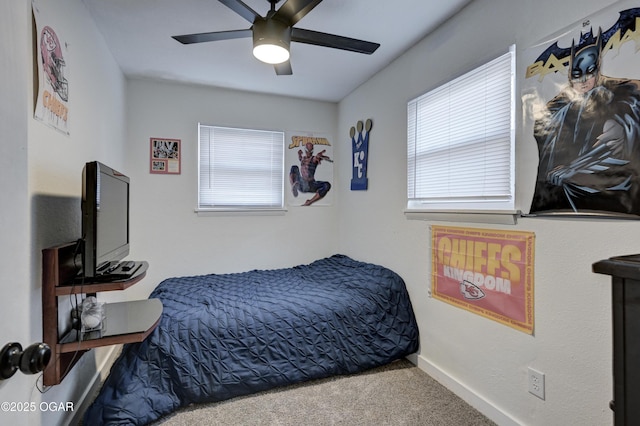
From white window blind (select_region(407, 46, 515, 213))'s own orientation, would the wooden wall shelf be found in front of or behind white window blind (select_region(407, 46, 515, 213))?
in front

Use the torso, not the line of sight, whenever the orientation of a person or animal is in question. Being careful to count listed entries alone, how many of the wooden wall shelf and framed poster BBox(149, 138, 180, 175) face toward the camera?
1

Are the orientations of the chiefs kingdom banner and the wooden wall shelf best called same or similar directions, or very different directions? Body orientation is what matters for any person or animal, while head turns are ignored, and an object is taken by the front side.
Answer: very different directions

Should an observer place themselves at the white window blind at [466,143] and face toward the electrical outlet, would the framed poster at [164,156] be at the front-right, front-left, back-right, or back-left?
back-right

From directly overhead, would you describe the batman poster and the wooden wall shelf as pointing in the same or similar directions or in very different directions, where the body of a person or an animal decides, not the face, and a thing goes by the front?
very different directions

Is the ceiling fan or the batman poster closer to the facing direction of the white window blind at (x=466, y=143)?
the ceiling fan

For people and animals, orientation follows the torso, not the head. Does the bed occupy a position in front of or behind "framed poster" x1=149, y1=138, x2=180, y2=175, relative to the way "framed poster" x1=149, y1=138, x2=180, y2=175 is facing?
in front

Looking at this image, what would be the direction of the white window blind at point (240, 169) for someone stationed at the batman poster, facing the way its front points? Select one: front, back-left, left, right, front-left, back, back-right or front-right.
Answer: front-right

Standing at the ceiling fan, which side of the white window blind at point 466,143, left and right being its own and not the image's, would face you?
front

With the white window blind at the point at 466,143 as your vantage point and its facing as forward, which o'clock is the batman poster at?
The batman poster is roughly at 9 o'clock from the white window blind.

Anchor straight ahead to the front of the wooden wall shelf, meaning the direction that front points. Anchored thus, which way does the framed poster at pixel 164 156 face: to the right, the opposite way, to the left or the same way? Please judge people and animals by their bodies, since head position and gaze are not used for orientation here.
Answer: to the right

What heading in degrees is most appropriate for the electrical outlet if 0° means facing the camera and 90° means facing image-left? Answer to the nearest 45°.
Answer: approximately 45°
